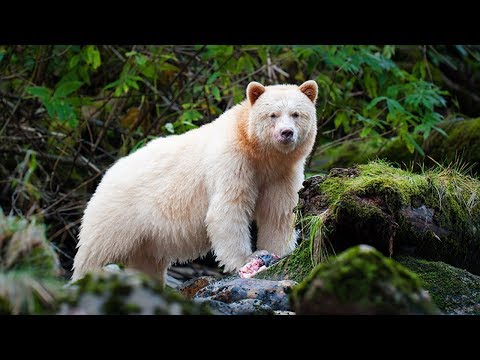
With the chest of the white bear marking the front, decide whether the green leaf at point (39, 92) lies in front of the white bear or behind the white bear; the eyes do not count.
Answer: behind

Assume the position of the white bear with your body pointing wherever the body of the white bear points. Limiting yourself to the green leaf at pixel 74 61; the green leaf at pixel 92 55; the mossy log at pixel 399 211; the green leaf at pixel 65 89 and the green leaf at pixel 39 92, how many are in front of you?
1

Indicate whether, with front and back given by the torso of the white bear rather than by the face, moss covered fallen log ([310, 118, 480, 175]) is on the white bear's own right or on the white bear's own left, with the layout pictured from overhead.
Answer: on the white bear's own left

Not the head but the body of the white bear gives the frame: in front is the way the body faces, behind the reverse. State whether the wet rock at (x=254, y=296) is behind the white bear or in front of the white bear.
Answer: in front

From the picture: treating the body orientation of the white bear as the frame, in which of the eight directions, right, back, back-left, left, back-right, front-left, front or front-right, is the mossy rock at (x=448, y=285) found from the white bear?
front

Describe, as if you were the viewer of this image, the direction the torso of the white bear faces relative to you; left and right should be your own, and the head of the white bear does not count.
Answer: facing the viewer and to the right of the viewer

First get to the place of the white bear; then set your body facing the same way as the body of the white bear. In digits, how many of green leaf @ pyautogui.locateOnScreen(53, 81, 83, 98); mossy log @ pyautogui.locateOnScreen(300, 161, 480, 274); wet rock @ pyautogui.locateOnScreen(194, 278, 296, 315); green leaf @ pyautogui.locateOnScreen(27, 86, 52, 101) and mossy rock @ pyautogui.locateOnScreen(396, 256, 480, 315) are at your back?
2

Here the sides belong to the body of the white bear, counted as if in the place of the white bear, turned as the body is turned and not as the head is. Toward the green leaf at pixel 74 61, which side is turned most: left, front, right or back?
back

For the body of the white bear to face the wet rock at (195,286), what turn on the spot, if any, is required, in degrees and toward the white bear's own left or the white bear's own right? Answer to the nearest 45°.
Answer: approximately 45° to the white bear's own right

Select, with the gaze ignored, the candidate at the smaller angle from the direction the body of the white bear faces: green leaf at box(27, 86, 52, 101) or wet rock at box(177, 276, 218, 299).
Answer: the wet rock

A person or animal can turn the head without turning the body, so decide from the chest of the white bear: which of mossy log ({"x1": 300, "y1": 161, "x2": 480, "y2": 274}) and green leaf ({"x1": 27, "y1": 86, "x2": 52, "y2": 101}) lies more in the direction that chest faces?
the mossy log

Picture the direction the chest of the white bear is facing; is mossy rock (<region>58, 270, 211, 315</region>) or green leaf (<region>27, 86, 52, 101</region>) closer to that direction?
the mossy rock

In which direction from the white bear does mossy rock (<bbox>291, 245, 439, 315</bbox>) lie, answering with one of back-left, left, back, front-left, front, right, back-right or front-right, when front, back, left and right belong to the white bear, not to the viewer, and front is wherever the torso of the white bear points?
front-right

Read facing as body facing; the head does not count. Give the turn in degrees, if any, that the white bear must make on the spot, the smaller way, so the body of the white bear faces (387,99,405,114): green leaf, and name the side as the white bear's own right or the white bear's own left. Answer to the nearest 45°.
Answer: approximately 90° to the white bear's own left

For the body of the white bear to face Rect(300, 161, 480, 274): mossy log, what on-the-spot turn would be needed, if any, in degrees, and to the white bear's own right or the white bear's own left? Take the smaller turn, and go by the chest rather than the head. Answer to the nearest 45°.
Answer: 0° — it already faces it
